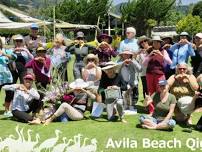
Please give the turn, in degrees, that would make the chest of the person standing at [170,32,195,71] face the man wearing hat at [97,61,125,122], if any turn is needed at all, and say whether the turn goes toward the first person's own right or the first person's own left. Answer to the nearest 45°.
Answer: approximately 45° to the first person's own right

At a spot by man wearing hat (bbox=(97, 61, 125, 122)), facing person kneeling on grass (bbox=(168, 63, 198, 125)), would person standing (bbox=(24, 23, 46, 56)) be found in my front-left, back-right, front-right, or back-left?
back-left

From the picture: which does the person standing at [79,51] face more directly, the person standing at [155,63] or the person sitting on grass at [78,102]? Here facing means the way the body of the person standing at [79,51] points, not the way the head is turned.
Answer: the person sitting on grass

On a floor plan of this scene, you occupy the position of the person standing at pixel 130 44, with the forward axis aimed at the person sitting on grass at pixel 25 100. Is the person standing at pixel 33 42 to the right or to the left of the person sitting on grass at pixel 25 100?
right

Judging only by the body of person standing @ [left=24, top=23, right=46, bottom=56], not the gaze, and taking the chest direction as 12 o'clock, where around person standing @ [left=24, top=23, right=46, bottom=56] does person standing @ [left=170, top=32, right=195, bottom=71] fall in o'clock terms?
person standing @ [left=170, top=32, right=195, bottom=71] is roughly at 10 o'clock from person standing @ [left=24, top=23, right=46, bottom=56].

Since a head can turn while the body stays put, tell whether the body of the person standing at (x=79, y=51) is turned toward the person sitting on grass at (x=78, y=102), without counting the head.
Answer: yes

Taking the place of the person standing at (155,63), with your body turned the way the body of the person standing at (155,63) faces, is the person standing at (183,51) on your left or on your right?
on your left
